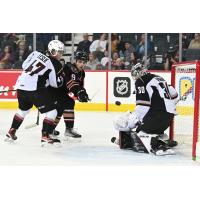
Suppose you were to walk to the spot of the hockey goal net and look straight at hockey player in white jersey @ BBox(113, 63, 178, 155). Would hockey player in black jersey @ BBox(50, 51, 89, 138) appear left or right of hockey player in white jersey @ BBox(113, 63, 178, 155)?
right

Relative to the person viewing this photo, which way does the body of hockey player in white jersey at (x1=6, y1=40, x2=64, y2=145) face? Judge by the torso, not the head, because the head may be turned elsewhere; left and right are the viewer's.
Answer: facing away from the viewer and to the right of the viewer

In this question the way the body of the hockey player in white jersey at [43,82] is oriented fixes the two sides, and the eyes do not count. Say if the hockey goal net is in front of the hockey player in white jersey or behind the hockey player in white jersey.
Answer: in front

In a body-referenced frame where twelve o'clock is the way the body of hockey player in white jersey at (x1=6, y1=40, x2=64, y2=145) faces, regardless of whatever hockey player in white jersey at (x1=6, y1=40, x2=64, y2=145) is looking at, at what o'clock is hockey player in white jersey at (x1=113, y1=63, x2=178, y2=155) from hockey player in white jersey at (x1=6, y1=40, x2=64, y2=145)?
hockey player in white jersey at (x1=113, y1=63, x2=178, y2=155) is roughly at 2 o'clock from hockey player in white jersey at (x1=6, y1=40, x2=64, y2=145).
